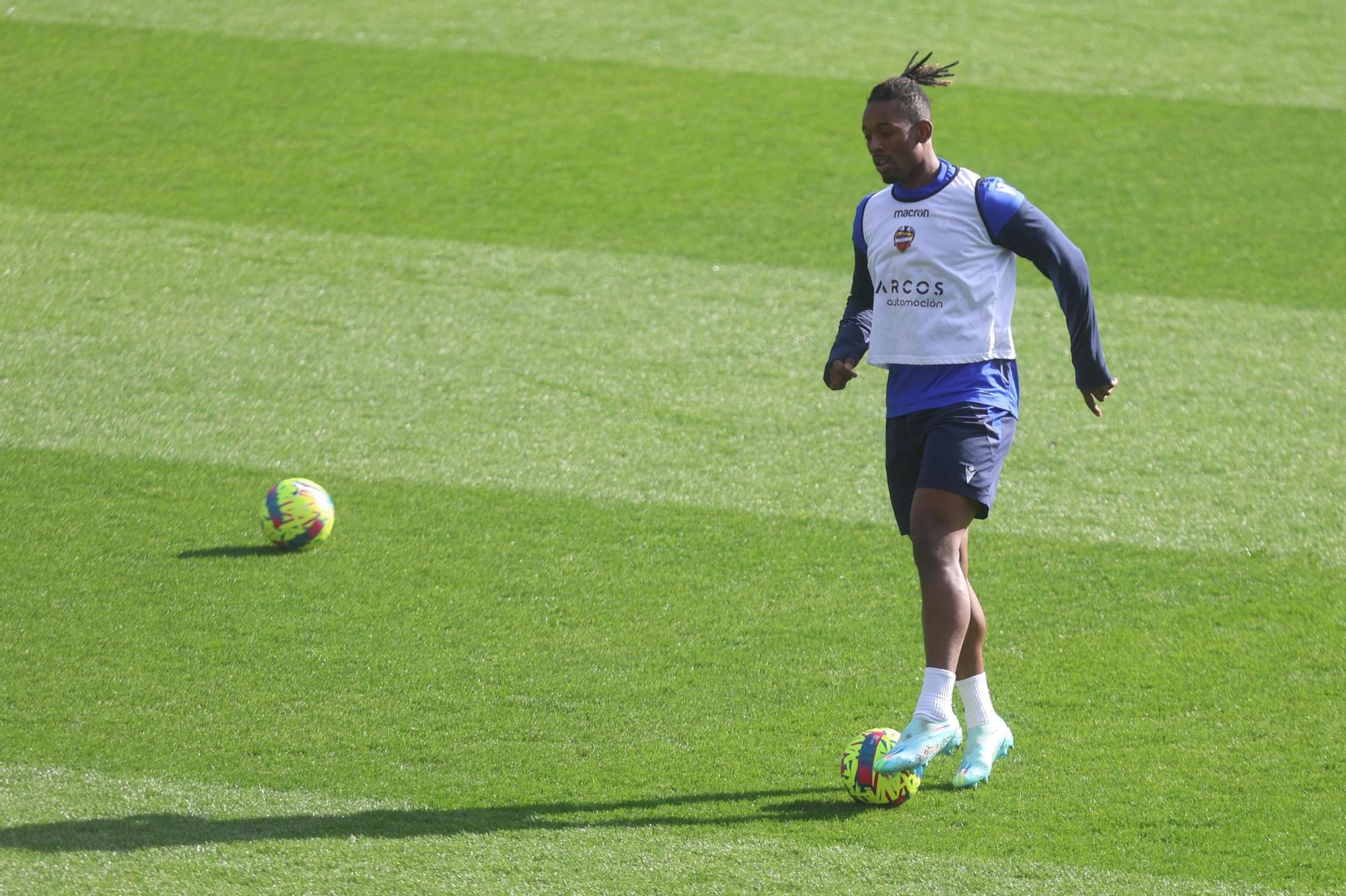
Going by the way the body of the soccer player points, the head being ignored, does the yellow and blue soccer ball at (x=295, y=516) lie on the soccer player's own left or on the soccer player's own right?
on the soccer player's own right

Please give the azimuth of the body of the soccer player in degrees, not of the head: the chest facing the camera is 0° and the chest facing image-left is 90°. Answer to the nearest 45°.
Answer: approximately 45°
